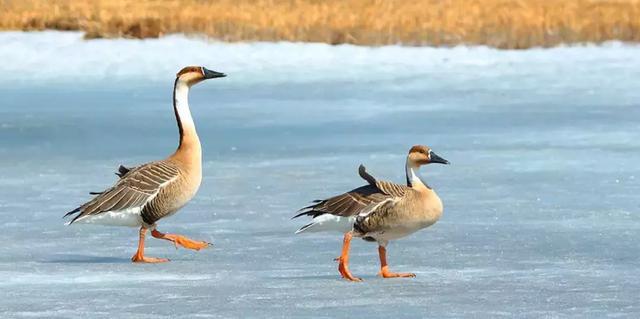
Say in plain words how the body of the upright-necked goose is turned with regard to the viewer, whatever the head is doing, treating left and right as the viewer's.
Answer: facing to the right of the viewer

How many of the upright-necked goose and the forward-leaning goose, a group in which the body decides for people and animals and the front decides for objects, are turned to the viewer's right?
2

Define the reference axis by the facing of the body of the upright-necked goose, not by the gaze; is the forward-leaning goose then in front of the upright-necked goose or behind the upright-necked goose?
in front

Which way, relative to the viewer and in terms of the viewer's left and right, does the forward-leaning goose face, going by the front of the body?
facing to the right of the viewer
